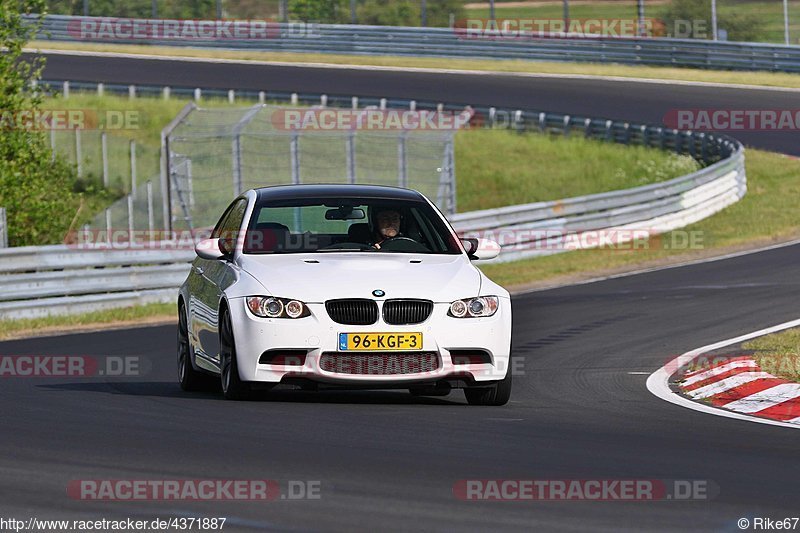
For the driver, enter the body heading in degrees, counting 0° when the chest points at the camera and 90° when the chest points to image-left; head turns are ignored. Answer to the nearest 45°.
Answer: approximately 0°

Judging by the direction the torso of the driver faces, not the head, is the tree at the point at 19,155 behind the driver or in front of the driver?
behind

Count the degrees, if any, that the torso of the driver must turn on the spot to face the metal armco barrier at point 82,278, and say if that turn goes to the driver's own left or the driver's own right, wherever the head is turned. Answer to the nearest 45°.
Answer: approximately 135° to the driver's own right

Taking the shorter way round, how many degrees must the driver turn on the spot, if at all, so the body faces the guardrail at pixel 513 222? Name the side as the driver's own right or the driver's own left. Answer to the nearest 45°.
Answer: approximately 180°
